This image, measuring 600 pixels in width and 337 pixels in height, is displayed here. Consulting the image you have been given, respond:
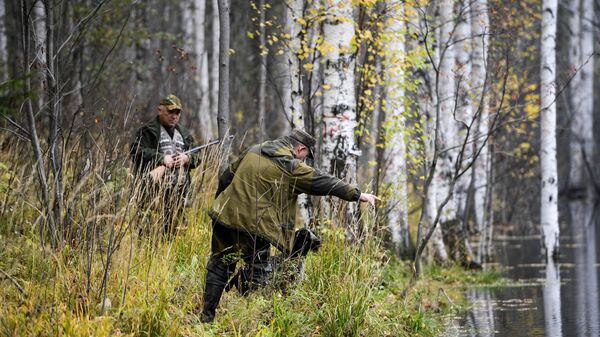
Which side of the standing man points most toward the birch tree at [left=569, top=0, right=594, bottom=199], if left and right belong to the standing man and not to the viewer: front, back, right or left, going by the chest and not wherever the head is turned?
left

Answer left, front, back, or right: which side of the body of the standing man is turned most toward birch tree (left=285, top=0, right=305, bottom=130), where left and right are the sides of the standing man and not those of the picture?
left

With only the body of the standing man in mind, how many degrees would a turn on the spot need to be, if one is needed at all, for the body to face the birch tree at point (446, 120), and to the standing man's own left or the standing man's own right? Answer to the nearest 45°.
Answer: approximately 90° to the standing man's own left

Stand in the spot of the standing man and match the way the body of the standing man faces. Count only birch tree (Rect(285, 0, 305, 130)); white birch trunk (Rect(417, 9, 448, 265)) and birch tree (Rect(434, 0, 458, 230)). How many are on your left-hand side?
3

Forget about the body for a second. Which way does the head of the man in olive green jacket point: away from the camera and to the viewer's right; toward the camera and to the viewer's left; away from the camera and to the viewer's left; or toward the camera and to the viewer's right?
away from the camera and to the viewer's right

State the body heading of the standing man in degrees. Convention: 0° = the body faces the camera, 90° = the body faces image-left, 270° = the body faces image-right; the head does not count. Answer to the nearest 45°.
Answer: approximately 315°

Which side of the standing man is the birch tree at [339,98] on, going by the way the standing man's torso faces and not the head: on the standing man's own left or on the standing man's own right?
on the standing man's own left

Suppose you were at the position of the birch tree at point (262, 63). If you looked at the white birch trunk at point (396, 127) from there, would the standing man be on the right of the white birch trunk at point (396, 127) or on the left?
right
